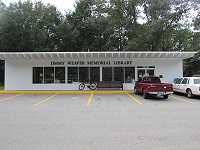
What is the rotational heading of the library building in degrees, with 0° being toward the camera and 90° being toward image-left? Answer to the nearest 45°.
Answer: approximately 0°

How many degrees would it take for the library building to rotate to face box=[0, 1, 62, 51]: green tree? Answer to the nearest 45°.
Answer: approximately 135° to its right
